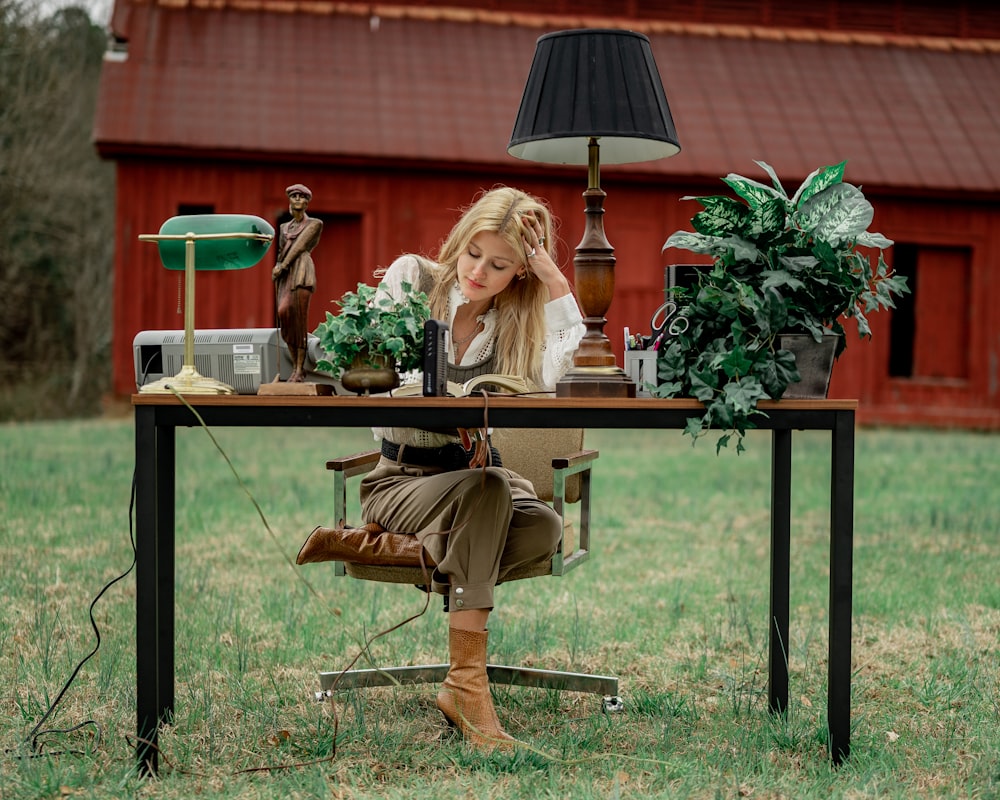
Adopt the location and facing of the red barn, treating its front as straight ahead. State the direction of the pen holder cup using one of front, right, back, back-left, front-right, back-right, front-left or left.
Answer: front

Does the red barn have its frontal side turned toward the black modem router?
yes

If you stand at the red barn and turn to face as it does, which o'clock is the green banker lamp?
The green banker lamp is roughly at 12 o'clock from the red barn.

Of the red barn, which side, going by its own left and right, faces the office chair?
front

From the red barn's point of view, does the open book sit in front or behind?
in front

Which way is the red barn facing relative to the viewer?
toward the camera

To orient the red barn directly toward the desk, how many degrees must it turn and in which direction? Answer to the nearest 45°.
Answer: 0° — it already faces it

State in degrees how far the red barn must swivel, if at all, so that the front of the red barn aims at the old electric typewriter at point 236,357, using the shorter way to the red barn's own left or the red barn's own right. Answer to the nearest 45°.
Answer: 0° — it already faces it

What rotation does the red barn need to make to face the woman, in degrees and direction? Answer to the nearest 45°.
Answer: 0° — it already faces them

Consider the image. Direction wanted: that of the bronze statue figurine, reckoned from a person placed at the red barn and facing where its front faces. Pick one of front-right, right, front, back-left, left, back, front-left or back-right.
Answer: front
